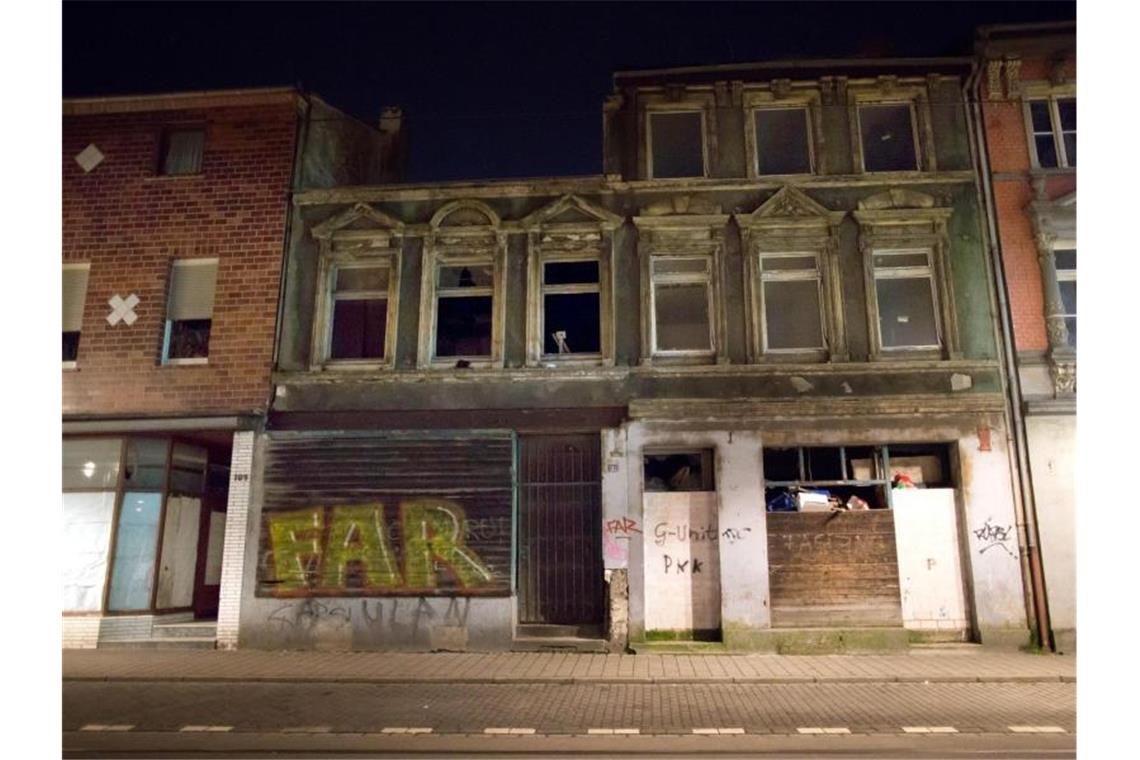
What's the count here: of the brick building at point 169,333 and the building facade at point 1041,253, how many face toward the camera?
2

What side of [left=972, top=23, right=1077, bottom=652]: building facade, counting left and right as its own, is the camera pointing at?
front

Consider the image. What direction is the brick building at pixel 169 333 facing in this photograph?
toward the camera

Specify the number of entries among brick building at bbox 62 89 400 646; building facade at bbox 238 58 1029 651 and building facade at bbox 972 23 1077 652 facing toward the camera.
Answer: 3

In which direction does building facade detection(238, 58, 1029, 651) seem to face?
toward the camera

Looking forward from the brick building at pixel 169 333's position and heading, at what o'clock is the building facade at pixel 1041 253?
The building facade is roughly at 10 o'clock from the brick building.

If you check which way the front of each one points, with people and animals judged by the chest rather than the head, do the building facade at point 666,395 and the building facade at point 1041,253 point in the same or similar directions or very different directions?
same or similar directions

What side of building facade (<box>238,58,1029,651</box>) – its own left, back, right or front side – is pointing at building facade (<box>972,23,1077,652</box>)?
left

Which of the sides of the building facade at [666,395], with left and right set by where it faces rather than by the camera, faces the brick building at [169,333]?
right

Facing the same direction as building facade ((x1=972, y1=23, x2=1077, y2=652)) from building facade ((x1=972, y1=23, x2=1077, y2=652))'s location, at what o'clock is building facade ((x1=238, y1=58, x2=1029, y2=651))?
building facade ((x1=238, y1=58, x2=1029, y2=651)) is roughly at 2 o'clock from building facade ((x1=972, y1=23, x2=1077, y2=652)).
